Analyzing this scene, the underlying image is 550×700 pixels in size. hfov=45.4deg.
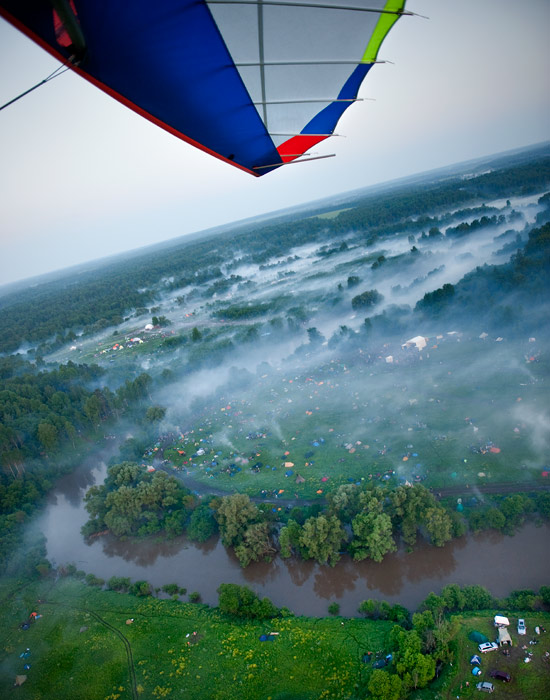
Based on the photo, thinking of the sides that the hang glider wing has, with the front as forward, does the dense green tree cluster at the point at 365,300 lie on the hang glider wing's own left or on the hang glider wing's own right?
on the hang glider wing's own right

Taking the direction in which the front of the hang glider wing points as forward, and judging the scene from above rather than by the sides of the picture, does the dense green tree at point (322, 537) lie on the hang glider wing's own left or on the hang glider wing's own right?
on the hang glider wing's own right
